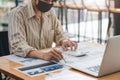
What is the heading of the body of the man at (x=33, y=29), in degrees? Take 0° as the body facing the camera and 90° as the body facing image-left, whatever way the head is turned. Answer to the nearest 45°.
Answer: approximately 315°

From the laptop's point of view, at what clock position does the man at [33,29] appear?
The man is roughly at 12 o'clock from the laptop.

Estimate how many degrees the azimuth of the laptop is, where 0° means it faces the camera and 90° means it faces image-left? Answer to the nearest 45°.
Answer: approximately 135°

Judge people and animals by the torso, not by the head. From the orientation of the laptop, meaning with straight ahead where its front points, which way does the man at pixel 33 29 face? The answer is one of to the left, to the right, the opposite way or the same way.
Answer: the opposite way

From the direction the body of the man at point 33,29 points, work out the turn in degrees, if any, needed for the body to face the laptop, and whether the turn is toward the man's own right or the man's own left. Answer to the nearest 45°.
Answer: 0° — they already face it
